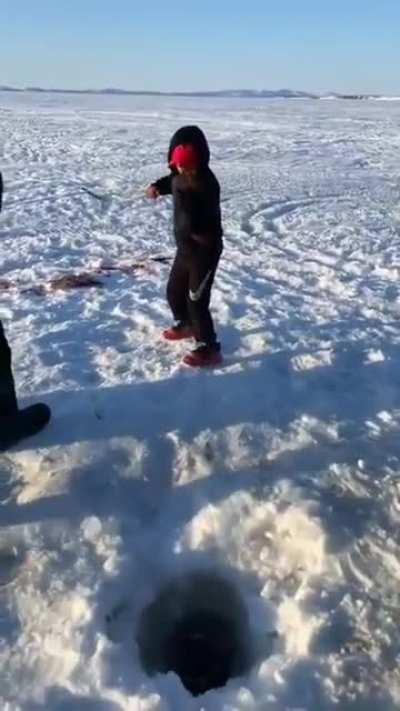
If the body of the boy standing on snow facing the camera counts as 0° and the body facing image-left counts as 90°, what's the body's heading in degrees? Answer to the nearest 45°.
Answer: approximately 45°

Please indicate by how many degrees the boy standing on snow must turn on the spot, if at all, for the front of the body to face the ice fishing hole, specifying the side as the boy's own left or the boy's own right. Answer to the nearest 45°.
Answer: approximately 45° to the boy's own left
